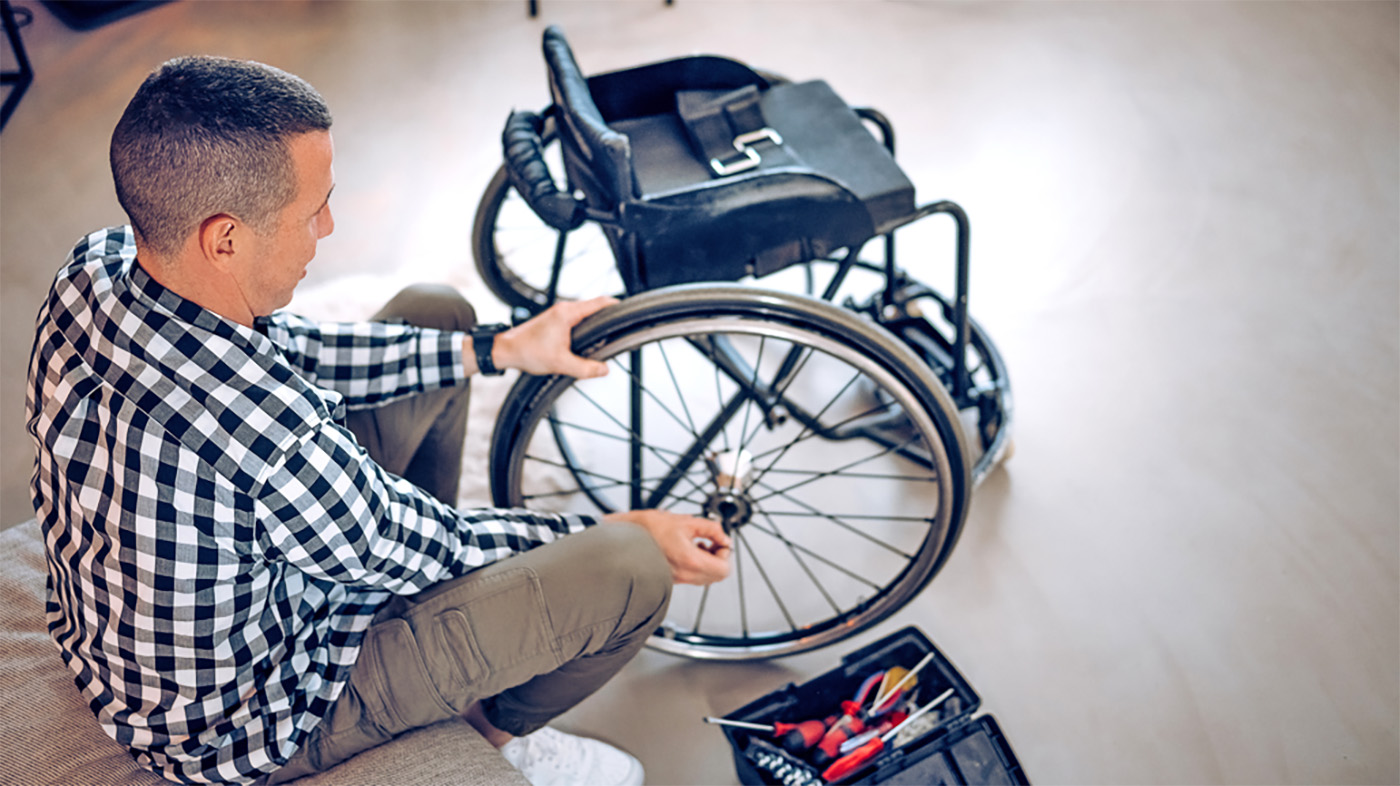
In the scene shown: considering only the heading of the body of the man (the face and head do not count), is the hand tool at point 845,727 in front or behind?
in front

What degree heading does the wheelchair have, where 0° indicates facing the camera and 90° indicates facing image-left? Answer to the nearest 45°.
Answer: approximately 270°

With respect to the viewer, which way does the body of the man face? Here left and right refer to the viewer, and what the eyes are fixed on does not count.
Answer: facing away from the viewer and to the right of the viewer

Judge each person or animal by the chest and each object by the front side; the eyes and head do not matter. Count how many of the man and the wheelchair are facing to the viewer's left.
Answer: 0
